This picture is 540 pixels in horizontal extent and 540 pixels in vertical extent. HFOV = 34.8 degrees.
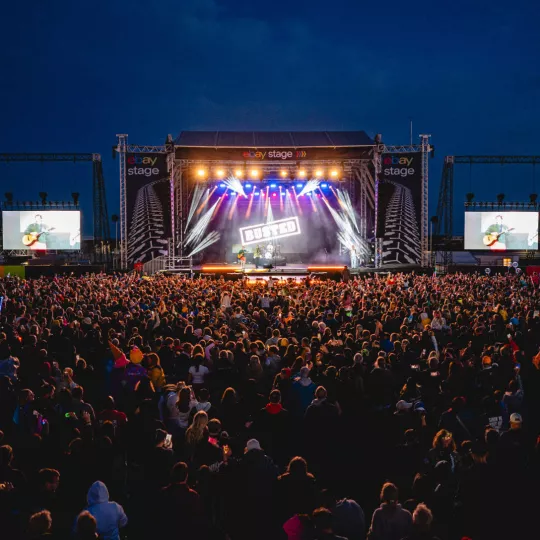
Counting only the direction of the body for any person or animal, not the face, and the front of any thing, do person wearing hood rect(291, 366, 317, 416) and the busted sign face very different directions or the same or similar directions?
very different directions

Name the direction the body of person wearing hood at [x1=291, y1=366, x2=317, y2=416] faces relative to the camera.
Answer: away from the camera

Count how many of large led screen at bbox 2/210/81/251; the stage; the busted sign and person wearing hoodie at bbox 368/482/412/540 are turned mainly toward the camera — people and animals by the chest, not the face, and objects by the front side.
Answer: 3

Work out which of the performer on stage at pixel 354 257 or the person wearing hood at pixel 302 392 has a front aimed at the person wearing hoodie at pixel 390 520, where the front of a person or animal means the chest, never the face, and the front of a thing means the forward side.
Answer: the performer on stage

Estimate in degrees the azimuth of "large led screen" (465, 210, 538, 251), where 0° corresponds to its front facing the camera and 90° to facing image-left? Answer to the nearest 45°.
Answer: approximately 0°

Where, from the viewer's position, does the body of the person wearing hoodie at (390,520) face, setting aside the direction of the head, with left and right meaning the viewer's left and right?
facing away from the viewer

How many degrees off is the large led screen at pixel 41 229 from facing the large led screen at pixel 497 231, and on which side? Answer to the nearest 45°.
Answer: approximately 90° to its left
